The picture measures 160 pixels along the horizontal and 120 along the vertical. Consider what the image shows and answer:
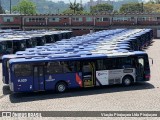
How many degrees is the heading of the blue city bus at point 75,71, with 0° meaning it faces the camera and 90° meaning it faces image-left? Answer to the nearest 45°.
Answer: approximately 270°

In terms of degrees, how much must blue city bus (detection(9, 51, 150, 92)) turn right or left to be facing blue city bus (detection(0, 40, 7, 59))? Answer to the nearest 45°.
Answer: approximately 135° to its left
